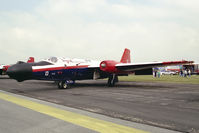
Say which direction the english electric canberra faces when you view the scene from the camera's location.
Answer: facing the viewer and to the left of the viewer
